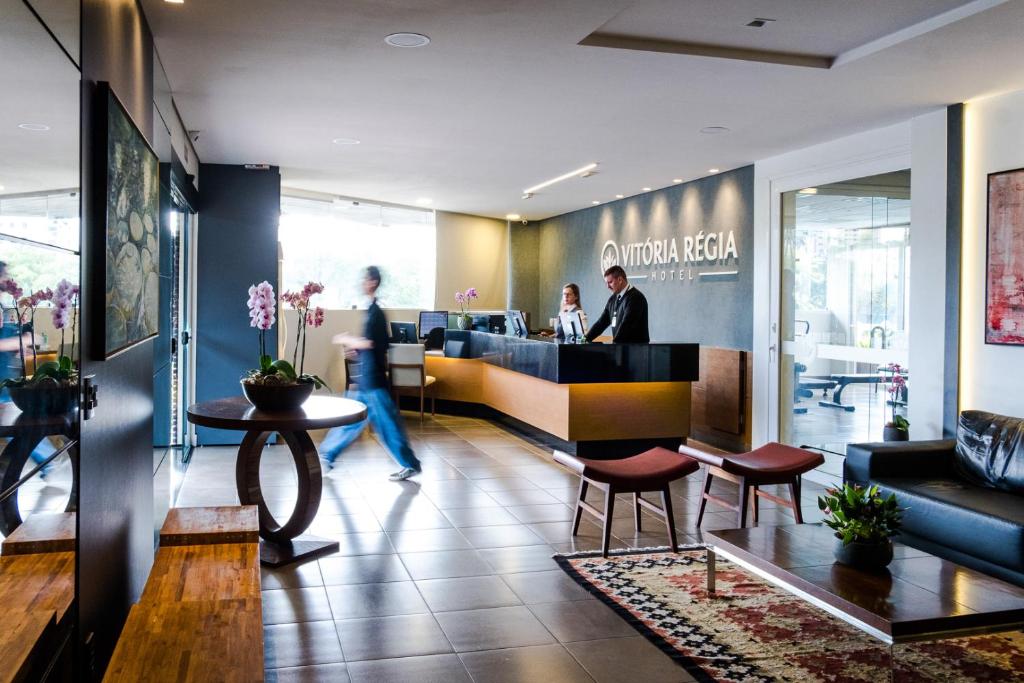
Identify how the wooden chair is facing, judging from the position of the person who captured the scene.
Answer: facing away from the viewer and to the right of the viewer

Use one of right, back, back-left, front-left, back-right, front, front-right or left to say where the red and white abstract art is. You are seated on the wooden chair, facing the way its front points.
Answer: right

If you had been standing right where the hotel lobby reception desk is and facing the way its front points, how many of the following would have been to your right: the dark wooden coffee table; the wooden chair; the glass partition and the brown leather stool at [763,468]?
1

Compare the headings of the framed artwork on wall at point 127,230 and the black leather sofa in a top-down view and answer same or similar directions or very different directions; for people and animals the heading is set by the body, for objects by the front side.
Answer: very different directions

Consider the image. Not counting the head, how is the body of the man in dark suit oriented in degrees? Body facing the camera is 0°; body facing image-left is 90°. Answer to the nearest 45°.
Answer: approximately 45°

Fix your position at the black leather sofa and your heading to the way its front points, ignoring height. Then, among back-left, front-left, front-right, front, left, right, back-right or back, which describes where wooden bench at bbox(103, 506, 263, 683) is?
front

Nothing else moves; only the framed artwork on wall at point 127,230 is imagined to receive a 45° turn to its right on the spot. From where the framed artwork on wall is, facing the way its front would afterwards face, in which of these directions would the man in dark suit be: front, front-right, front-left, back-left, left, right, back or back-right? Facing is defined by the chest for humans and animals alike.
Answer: left

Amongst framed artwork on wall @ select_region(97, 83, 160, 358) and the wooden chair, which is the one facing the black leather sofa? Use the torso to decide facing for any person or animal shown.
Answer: the framed artwork on wall

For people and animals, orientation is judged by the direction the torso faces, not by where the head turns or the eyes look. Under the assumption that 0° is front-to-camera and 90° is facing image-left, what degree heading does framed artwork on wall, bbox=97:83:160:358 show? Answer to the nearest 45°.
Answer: approximately 270°

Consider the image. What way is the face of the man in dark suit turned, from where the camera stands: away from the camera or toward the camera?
toward the camera

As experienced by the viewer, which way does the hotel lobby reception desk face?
facing the viewer and to the left of the viewer

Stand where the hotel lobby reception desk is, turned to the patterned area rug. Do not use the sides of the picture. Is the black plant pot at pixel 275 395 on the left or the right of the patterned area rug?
right

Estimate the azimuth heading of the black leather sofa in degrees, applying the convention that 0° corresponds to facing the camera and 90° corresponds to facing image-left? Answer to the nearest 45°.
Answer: approximately 45°
